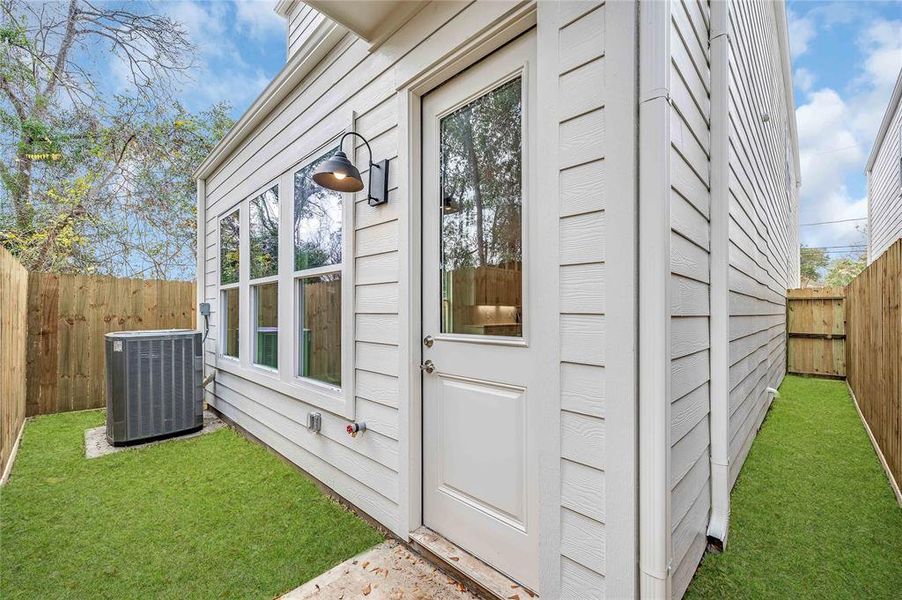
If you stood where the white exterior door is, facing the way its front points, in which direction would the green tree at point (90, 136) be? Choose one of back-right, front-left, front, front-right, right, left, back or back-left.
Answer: right

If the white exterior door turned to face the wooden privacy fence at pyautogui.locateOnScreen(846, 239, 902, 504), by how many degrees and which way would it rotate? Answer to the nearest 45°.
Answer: approximately 180°

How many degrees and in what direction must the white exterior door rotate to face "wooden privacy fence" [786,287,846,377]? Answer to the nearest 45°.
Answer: approximately 180°

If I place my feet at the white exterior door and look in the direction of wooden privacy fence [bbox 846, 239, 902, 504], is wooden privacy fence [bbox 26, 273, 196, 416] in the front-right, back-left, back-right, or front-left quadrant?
back-left

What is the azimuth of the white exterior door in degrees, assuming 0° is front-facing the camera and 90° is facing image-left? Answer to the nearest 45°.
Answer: approximately 45°

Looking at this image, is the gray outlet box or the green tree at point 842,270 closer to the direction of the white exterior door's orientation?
the gray outlet box

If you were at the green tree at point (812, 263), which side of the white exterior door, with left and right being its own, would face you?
back

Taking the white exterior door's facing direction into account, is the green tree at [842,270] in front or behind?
behind

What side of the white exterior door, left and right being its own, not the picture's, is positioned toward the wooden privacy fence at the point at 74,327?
right

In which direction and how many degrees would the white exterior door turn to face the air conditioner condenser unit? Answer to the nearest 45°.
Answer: approximately 90° to its right
